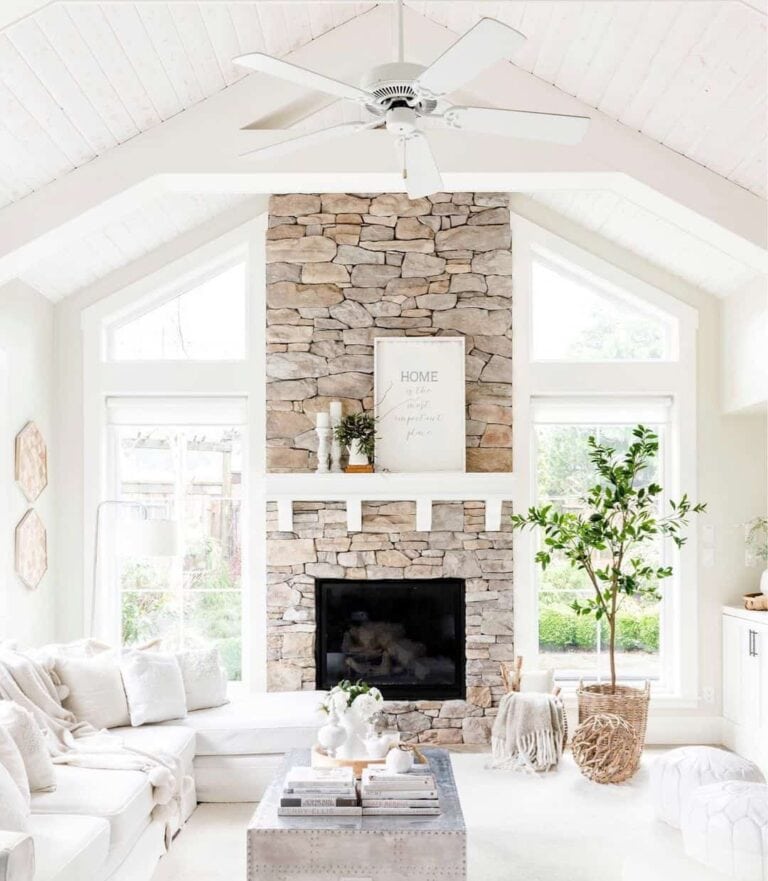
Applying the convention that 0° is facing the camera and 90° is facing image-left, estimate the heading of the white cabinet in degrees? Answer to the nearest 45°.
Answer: approximately 45°

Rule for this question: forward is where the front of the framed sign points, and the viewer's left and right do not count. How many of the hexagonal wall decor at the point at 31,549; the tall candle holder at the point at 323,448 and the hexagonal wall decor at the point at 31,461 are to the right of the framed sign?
3

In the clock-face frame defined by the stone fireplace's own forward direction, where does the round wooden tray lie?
The round wooden tray is roughly at 12 o'clock from the stone fireplace.

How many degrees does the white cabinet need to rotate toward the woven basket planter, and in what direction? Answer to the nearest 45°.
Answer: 0° — it already faces it

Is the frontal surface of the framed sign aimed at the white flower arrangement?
yes

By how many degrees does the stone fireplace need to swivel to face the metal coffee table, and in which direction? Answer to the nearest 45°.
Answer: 0° — it already faces it

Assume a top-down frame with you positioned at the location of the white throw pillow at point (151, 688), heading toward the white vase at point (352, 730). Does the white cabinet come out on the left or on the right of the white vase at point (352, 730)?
left

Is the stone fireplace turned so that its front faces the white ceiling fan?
yes

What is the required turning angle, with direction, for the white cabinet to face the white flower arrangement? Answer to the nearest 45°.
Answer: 0° — it already faces it
